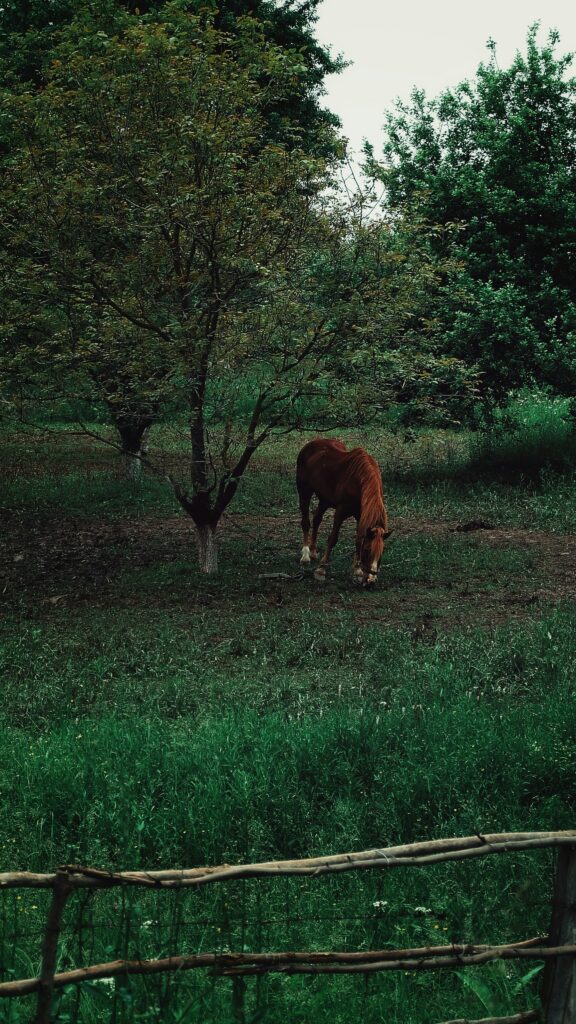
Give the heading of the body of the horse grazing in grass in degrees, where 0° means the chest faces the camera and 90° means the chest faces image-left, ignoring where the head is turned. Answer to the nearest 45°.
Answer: approximately 315°

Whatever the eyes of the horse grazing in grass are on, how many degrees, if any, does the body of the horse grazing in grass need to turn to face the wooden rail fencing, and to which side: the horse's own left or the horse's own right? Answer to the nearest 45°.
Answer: approximately 45° to the horse's own right

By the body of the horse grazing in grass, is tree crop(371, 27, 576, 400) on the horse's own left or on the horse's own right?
on the horse's own left

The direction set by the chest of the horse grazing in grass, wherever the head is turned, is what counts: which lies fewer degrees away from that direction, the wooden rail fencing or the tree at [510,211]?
the wooden rail fencing
